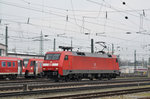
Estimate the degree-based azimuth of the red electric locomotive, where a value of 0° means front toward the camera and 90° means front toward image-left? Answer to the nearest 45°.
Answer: approximately 45°

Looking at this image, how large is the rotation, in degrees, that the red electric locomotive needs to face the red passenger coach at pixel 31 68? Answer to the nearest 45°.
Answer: approximately 90° to its right

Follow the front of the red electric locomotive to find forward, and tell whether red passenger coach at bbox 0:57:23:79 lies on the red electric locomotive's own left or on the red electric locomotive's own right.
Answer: on the red electric locomotive's own right
